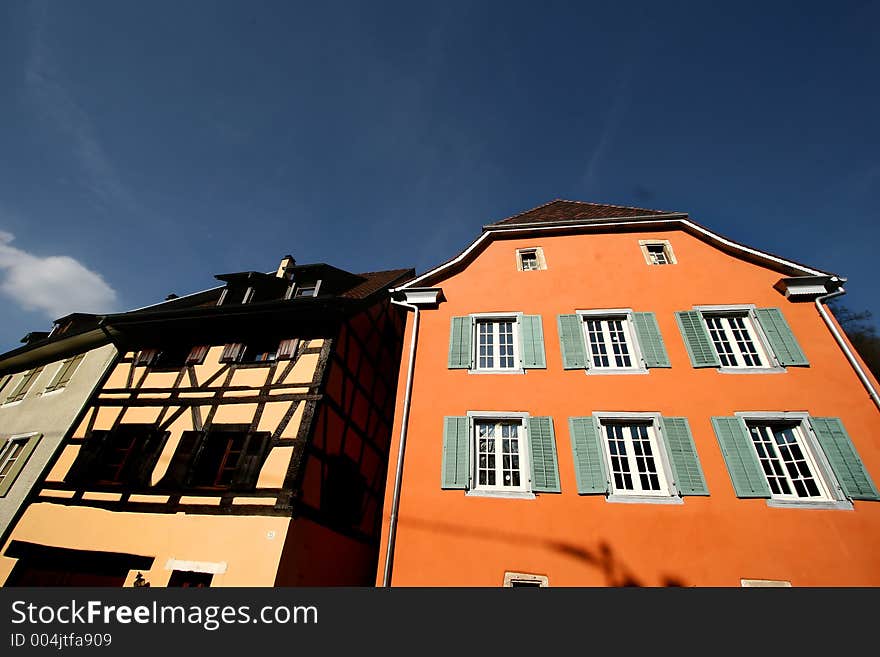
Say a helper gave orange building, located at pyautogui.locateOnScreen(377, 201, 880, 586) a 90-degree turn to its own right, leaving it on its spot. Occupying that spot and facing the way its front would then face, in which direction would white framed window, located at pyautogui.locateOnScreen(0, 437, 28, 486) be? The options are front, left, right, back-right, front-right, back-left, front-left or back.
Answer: front
